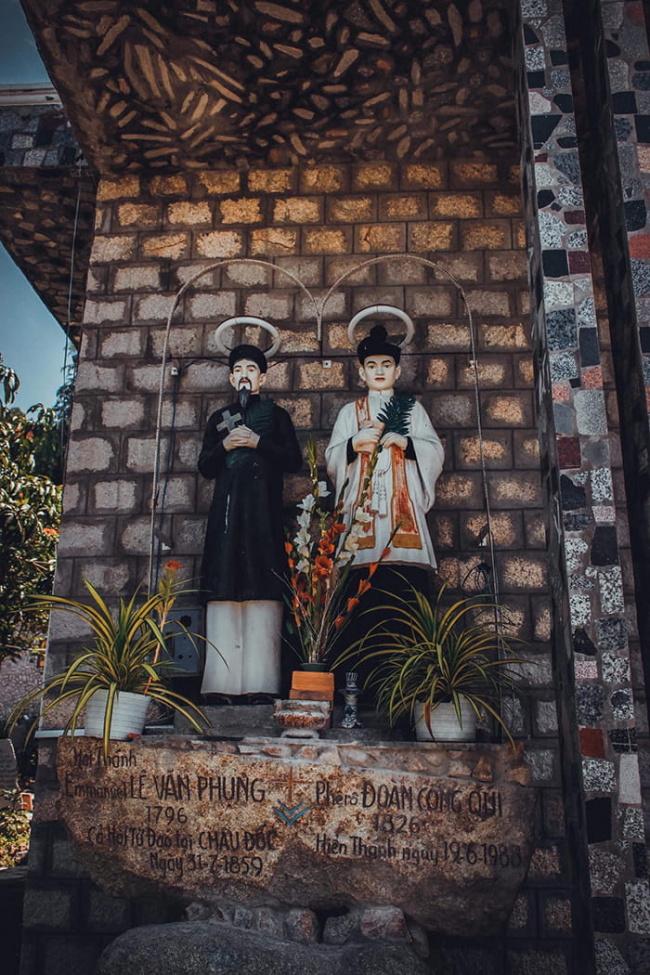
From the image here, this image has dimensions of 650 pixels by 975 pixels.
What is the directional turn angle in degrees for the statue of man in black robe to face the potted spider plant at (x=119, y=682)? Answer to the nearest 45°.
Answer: approximately 45° to its right

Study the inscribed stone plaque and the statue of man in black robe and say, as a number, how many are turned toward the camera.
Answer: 2

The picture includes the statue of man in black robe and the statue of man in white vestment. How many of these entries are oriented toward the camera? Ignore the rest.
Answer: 2

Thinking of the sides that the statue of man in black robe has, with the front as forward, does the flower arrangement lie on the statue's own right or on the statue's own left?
on the statue's own left

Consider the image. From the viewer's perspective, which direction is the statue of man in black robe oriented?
toward the camera

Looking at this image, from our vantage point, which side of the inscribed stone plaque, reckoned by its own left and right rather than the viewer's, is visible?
front

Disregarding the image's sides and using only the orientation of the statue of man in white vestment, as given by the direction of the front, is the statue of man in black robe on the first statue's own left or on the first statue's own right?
on the first statue's own right

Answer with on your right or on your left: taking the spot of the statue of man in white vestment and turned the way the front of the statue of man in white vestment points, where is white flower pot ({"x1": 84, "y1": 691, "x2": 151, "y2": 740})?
on your right

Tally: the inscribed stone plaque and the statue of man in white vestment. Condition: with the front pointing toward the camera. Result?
2
